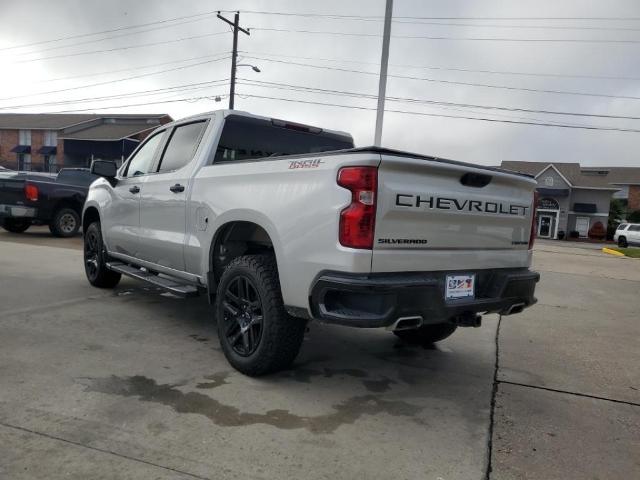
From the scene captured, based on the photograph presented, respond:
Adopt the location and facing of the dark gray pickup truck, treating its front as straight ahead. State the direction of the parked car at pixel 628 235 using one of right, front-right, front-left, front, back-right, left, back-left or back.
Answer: front-right

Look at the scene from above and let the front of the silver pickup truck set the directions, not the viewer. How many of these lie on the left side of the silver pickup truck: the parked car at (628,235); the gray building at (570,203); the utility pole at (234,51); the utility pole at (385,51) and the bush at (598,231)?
0

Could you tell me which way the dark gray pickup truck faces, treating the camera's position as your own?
facing away from the viewer and to the right of the viewer

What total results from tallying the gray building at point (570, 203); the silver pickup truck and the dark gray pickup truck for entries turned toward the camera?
1

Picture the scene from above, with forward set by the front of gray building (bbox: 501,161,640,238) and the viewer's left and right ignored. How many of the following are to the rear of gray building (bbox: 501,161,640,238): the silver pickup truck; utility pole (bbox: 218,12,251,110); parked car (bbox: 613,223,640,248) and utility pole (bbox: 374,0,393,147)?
0

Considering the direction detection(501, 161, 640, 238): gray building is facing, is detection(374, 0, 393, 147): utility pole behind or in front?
in front

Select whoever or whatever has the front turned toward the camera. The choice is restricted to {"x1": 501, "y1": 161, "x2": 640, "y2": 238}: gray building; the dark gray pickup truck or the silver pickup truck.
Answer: the gray building

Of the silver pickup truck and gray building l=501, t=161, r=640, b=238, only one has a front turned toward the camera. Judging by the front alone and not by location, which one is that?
the gray building

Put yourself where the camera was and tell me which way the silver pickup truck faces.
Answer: facing away from the viewer and to the left of the viewer

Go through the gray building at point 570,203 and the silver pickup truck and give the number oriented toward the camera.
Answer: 1

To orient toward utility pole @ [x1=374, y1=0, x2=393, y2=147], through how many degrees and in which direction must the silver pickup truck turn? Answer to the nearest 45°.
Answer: approximately 45° to its right

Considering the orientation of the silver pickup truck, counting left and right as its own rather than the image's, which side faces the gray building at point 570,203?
right

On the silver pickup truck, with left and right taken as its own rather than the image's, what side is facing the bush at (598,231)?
right

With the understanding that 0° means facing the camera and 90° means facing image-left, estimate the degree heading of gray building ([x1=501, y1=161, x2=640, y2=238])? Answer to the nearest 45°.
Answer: approximately 0°
